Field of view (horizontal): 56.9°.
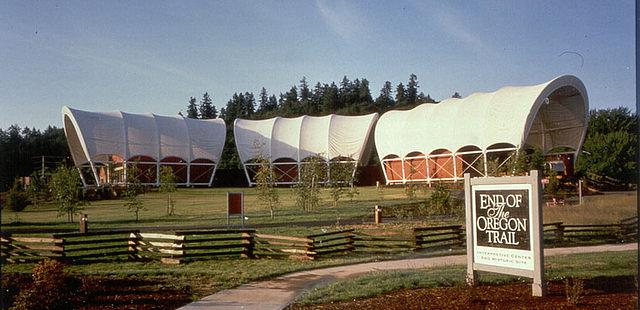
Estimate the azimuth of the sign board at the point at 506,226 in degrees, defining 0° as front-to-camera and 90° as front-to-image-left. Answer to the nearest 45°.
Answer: approximately 45°

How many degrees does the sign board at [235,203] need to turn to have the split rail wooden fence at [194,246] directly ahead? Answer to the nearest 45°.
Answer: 0° — it already faces it

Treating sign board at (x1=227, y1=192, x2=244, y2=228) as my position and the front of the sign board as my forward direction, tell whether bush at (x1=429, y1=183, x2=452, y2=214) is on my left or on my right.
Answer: on my left

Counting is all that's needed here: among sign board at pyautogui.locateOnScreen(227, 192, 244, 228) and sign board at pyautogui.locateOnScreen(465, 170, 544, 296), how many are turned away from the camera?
0

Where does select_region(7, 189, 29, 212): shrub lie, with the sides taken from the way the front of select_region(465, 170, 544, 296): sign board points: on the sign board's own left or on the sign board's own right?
on the sign board's own right

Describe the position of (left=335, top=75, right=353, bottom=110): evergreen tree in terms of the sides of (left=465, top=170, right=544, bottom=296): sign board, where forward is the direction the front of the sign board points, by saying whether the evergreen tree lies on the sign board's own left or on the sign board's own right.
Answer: on the sign board's own right

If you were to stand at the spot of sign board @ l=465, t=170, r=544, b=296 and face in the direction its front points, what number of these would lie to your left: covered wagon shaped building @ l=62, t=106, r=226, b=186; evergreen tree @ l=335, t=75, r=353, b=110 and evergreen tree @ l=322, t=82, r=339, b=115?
0

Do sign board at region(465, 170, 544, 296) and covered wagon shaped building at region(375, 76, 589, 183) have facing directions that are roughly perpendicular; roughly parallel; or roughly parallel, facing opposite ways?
roughly perpendicular

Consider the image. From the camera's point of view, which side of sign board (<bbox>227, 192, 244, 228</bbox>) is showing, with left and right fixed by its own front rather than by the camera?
front

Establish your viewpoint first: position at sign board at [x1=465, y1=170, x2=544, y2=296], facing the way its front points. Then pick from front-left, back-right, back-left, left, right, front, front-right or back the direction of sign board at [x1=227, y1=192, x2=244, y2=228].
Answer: right

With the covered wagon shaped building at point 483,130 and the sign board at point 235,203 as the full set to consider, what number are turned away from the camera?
0

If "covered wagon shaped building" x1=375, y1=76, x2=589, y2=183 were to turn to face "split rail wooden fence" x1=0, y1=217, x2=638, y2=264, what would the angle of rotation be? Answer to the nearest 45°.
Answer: approximately 45° to its right

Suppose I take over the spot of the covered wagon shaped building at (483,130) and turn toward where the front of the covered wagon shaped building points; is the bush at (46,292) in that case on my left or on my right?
on my right

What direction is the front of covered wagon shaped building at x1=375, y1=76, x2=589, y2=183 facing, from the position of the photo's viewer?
facing the viewer and to the right of the viewer

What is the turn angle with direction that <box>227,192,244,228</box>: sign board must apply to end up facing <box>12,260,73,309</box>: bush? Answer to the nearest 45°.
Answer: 0° — it already faces it
